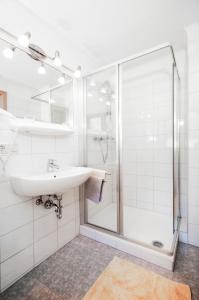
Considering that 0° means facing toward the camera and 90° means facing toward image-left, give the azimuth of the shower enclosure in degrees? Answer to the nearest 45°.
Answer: approximately 45°

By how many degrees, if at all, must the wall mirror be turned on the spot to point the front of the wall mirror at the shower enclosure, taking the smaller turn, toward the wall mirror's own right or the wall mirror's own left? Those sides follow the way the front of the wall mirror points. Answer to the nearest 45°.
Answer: approximately 45° to the wall mirror's own left
